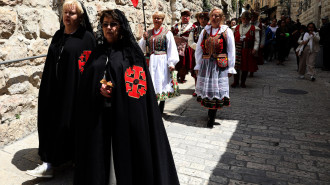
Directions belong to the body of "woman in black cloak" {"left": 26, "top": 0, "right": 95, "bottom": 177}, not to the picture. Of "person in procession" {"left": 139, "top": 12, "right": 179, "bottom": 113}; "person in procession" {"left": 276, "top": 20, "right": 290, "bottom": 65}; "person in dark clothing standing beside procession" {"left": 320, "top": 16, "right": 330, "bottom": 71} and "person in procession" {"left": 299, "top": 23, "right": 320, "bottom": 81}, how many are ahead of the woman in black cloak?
0

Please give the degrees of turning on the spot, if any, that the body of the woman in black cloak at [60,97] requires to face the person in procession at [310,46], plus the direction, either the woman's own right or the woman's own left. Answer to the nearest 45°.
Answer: approximately 180°

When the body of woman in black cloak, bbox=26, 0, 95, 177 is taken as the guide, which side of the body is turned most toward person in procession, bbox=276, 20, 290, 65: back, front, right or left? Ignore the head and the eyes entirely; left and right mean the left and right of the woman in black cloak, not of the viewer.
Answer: back

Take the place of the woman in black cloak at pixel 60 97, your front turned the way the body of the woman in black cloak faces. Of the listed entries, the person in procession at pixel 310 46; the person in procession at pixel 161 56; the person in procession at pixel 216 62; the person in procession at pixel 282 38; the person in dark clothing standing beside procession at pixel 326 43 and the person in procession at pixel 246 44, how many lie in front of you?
0

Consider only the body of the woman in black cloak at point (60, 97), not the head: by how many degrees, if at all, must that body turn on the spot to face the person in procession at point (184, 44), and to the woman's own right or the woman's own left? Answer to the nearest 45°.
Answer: approximately 180°

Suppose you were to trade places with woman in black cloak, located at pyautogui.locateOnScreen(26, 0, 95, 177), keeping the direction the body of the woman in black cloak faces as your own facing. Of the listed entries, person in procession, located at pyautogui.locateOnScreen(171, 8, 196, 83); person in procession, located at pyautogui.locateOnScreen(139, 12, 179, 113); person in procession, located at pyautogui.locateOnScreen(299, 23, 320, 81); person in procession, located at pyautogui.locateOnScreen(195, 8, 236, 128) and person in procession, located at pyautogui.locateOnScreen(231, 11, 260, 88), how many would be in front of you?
0

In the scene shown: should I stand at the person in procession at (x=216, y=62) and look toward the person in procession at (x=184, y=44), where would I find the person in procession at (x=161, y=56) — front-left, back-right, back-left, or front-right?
front-left

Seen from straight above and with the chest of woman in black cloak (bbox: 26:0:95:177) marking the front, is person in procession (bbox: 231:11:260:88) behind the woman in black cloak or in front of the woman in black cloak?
behind

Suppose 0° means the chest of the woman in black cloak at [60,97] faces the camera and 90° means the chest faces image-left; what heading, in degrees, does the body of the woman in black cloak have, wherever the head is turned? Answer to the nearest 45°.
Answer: approximately 45°

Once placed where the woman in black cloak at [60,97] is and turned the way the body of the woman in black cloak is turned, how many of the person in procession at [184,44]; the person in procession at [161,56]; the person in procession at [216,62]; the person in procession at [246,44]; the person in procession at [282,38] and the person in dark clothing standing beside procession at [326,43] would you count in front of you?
0

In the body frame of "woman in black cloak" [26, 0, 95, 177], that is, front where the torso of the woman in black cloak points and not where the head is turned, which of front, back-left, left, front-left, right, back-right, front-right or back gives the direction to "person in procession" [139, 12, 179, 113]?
back
